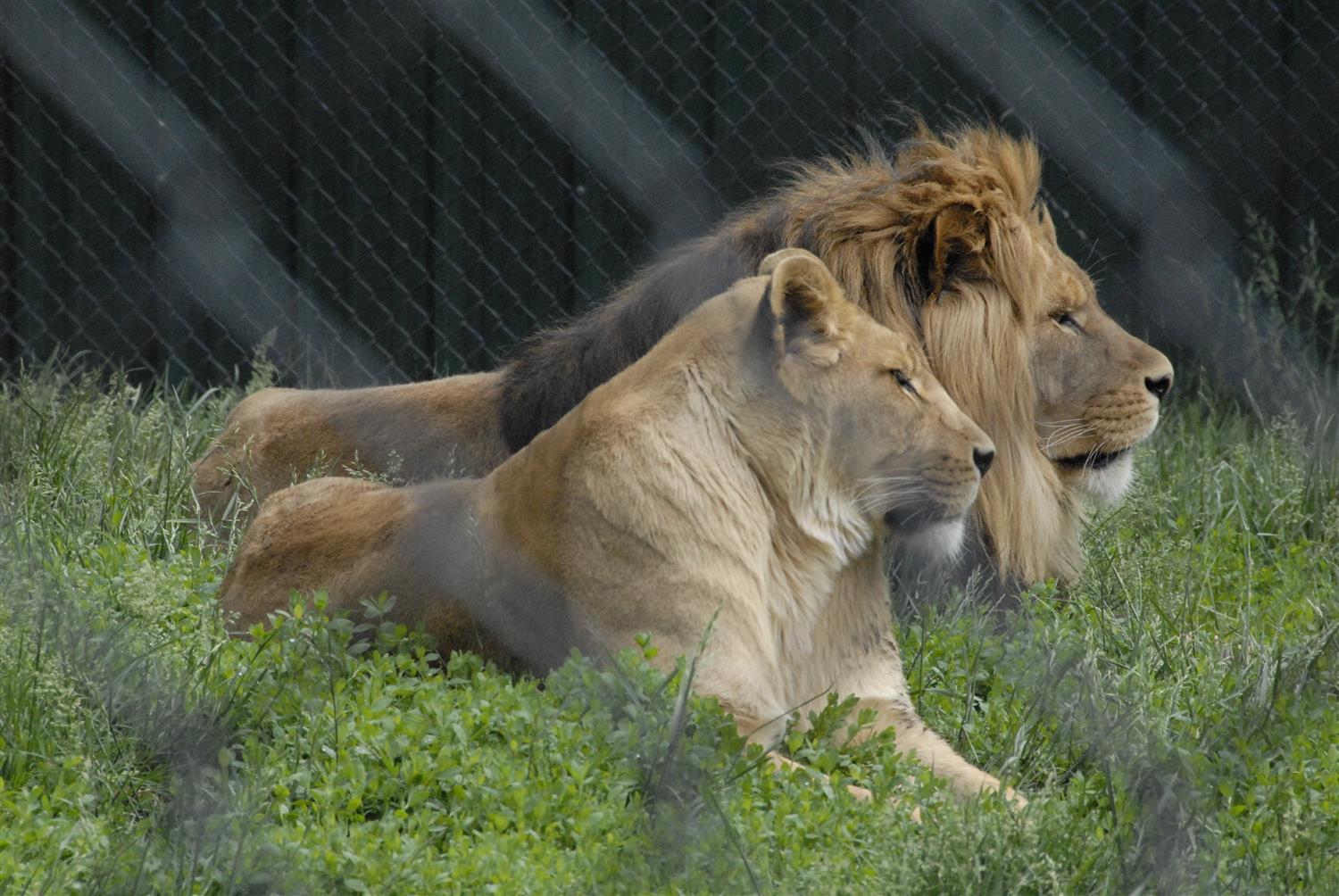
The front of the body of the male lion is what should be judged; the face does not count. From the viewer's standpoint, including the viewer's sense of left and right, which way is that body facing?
facing to the right of the viewer

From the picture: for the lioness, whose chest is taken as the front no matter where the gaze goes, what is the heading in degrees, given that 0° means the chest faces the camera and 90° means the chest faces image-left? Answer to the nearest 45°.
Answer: approximately 315°

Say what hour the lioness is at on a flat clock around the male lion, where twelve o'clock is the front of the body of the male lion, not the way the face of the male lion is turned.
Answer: The lioness is roughly at 4 o'clock from the male lion.

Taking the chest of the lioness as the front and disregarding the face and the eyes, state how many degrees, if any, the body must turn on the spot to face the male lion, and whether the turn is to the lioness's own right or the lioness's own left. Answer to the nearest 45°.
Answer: approximately 90° to the lioness's own left
